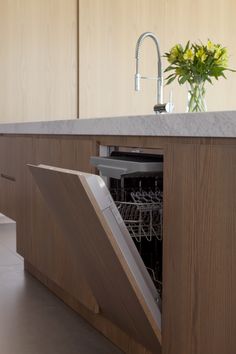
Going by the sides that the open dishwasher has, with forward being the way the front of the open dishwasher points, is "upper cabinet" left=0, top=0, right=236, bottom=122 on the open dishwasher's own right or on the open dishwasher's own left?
on the open dishwasher's own right

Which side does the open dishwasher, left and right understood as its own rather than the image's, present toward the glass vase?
back

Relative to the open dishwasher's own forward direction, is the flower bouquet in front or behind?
behind

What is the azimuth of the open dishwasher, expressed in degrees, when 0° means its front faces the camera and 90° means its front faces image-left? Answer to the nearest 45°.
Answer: approximately 45°
